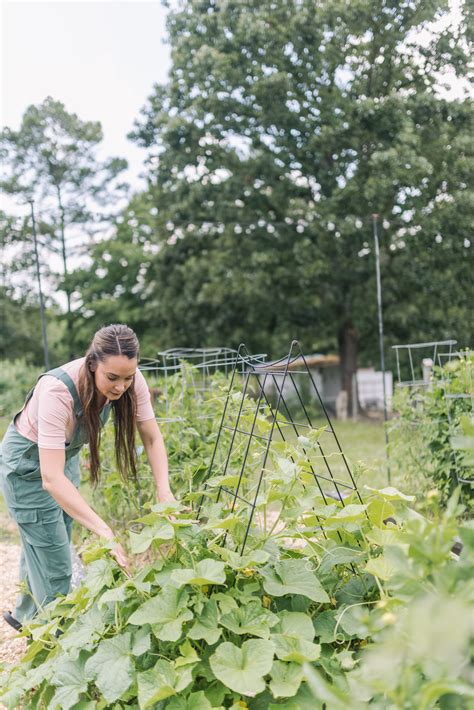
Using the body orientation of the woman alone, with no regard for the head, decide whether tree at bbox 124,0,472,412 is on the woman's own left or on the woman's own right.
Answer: on the woman's own left

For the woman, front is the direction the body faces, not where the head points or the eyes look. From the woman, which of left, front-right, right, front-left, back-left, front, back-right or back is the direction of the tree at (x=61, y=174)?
back-left

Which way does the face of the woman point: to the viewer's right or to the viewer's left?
to the viewer's right

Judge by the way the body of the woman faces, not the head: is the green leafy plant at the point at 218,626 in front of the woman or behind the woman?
in front

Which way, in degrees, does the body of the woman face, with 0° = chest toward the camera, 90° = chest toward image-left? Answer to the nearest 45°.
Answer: approximately 315°

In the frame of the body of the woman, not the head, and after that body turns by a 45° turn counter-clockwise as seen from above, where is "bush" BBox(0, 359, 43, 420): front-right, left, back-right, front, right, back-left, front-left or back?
left
